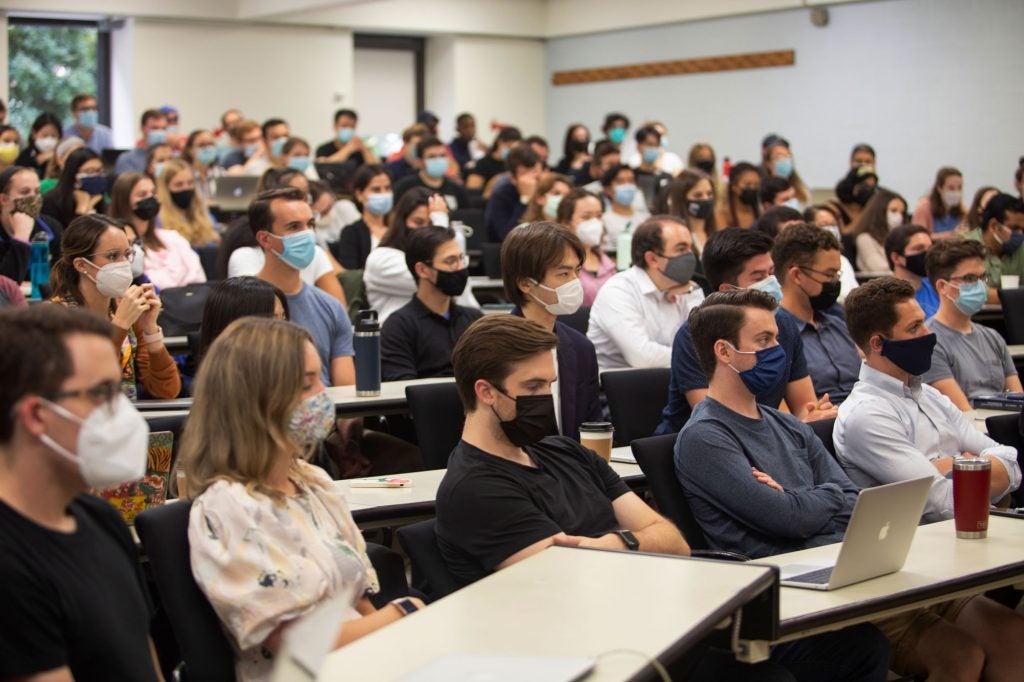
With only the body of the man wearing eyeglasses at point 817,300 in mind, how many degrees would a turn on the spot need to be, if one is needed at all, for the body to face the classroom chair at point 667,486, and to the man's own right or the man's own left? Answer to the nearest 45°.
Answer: approximately 45° to the man's own right

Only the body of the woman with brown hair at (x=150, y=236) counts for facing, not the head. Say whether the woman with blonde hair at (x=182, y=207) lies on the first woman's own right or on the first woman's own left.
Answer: on the first woman's own left

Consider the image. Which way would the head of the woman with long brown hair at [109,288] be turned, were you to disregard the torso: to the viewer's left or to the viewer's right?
to the viewer's right

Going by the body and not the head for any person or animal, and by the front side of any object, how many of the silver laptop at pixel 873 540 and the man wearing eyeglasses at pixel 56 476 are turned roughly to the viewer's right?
1
